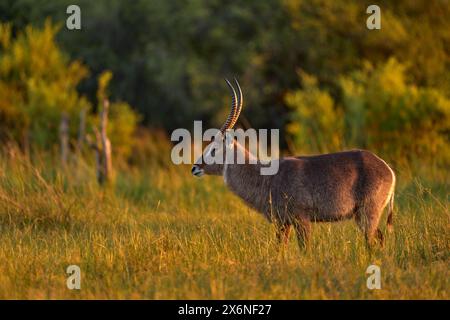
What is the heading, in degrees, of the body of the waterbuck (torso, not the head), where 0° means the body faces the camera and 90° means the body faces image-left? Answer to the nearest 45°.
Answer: approximately 90°
